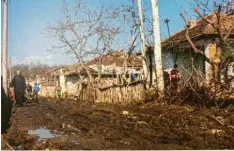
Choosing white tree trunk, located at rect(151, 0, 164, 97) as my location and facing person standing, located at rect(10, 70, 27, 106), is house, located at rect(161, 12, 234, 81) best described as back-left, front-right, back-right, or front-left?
back-right

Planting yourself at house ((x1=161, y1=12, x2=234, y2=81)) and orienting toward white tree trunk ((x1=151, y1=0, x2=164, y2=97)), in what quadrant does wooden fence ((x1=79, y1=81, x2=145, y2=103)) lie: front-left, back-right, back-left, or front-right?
front-right

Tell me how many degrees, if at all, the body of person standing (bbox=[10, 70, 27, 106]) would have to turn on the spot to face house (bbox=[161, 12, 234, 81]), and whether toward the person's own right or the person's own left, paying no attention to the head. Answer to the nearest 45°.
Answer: approximately 90° to the person's own left

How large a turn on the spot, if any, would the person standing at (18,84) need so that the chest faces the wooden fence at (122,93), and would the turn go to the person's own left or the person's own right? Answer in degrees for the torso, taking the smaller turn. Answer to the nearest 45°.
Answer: approximately 90° to the person's own left

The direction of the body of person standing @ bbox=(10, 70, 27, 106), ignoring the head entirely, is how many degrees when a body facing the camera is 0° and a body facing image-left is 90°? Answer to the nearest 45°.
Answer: approximately 0°

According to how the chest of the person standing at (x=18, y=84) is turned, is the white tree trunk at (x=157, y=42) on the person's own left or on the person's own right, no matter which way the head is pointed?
on the person's own left

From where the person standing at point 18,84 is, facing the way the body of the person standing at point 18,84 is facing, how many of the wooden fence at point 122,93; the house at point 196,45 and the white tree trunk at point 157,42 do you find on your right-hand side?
0
